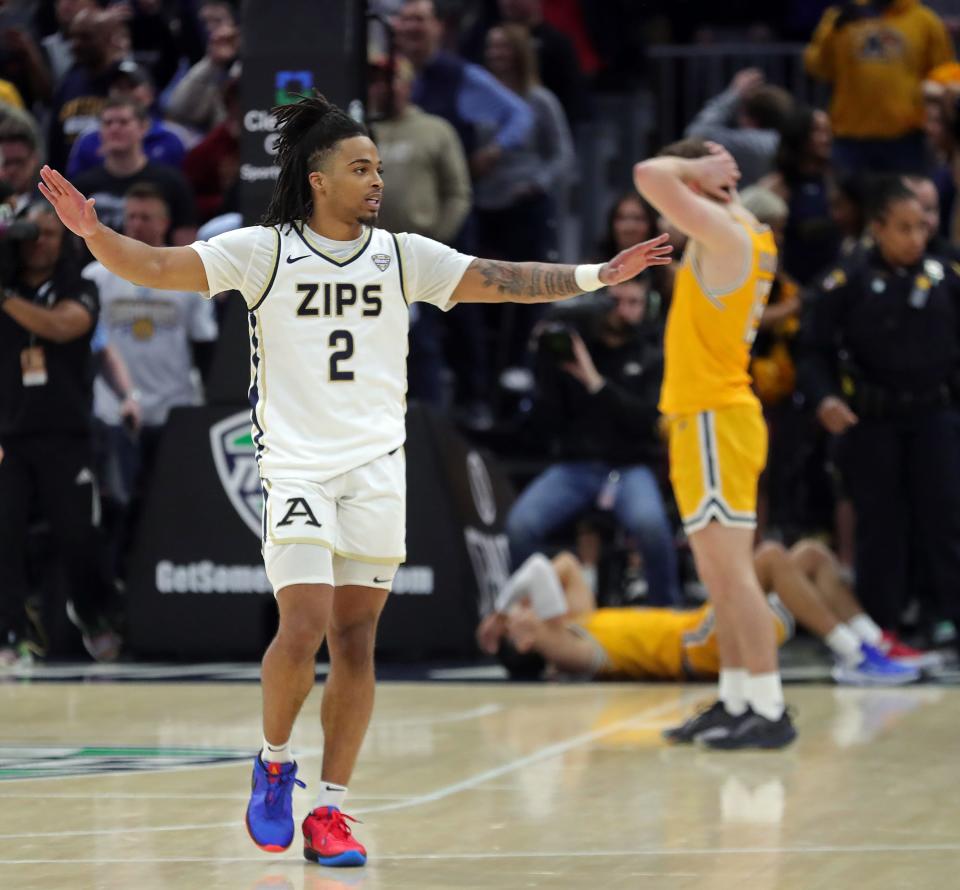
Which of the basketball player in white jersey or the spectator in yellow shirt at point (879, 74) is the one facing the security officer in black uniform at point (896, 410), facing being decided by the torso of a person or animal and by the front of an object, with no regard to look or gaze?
the spectator in yellow shirt

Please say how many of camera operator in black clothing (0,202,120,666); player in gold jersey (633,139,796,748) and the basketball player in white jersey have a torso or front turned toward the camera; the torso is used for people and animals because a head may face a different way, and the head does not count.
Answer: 2

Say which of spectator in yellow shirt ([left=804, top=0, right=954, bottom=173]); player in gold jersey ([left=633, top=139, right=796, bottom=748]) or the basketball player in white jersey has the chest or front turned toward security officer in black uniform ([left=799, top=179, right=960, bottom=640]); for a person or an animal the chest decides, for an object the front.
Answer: the spectator in yellow shirt

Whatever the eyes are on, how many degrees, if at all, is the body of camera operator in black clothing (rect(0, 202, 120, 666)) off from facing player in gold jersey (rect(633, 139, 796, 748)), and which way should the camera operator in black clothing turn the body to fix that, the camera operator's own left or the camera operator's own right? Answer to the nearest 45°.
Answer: approximately 45° to the camera operator's own left

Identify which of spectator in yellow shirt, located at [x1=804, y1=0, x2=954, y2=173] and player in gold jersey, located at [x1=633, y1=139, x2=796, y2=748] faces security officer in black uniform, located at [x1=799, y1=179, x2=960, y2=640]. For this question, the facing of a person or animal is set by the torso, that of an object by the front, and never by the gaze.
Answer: the spectator in yellow shirt

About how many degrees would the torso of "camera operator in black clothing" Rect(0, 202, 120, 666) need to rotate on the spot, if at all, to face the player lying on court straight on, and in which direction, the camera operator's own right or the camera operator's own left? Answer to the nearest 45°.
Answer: approximately 45° to the camera operator's own left

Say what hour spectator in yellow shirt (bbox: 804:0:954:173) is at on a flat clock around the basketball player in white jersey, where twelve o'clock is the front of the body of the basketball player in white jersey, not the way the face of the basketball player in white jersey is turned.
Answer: The spectator in yellow shirt is roughly at 7 o'clock from the basketball player in white jersey.

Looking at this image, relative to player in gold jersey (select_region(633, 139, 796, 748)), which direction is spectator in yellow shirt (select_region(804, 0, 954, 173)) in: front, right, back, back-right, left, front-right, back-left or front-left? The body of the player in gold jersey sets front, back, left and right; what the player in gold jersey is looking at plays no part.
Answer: right

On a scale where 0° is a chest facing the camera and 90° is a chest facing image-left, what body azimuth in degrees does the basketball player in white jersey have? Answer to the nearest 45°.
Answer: approximately 0°

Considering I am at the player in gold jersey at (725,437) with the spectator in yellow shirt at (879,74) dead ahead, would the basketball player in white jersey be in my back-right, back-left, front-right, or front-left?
back-left

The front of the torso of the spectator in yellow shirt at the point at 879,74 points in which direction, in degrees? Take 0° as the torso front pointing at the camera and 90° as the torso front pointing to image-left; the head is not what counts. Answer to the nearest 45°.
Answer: approximately 0°

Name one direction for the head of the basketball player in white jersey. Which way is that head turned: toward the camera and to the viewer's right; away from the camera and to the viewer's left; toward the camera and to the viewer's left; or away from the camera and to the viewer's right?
toward the camera and to the viewer's right
